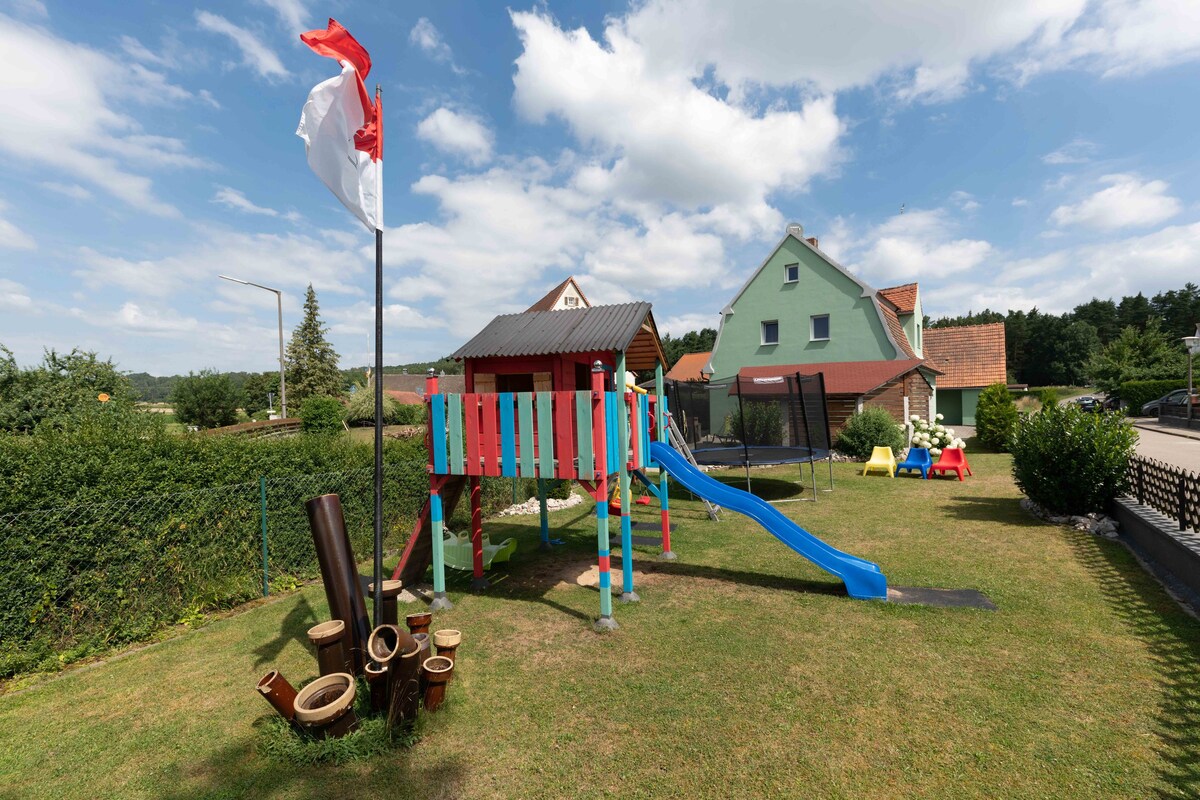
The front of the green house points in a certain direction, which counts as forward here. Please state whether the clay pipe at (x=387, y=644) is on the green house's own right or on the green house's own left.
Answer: on the green house's own right

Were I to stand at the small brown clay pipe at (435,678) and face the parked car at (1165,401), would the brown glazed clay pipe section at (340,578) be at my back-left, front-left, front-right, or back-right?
back-left

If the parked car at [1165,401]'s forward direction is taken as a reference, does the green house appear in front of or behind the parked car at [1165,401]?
in front

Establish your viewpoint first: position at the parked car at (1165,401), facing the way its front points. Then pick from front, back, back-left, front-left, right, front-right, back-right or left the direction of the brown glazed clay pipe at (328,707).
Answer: front-left
